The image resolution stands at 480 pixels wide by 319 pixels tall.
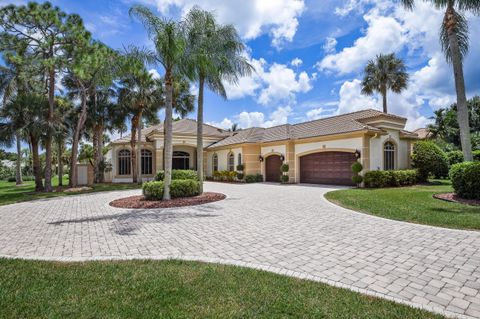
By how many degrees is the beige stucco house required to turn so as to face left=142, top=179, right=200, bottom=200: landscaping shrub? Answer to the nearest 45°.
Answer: approximately 45° to its right

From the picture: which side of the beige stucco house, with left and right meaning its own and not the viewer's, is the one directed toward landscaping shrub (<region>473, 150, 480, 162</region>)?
left

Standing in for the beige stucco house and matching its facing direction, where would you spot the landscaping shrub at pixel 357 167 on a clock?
The landscaping shrub is roughly at 11 o'clock from the beige stucco house.

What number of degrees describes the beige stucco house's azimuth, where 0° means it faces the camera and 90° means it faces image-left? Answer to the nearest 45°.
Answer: approximately 0°

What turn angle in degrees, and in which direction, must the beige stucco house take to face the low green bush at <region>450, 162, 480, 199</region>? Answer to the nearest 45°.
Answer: approximately 45° to its left

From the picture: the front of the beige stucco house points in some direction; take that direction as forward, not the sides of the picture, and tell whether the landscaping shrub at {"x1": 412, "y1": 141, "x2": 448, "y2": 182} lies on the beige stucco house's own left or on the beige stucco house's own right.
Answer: on the beige stucco house's own left

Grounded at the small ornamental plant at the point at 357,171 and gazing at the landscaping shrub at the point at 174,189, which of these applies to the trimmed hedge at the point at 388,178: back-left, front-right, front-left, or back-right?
back-left

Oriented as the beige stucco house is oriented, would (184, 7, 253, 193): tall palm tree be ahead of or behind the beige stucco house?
ahead

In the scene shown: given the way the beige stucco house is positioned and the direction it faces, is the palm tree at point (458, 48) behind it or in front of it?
in front

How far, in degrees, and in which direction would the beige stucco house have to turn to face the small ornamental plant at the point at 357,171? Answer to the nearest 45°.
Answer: approximately 45° to its left
